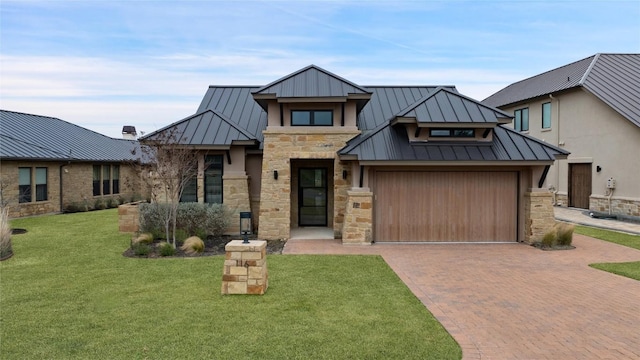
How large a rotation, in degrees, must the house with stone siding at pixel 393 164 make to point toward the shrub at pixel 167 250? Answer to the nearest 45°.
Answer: approximately 90° to its right

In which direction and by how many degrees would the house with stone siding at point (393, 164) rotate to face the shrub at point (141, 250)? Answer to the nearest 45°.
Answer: approximately 90° to its right

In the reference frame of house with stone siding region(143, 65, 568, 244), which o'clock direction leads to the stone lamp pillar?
The stone lamp pillar is roughly at 1 o'clock from the house with stone siding.

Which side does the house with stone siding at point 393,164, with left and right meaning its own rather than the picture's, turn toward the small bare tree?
right

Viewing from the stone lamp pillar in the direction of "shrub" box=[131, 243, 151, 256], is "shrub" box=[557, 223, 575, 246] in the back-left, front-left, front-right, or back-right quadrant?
back-right

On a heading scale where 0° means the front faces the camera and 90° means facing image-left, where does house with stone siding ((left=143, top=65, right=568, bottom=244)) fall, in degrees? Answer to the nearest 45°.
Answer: approximately 0°

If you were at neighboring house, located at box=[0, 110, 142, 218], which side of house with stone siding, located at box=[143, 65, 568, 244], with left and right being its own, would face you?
right

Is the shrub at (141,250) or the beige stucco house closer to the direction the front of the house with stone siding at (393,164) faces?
the shrub

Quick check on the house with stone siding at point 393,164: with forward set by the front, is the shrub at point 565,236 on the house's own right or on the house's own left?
on the house's own left

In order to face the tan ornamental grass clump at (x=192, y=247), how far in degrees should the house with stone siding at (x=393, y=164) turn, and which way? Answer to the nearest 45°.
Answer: approximately 90° to its right

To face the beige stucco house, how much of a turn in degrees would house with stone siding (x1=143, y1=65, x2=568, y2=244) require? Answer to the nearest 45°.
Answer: approximately 135° to its left

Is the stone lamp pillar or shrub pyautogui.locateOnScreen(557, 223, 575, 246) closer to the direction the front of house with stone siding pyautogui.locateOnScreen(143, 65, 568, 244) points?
the stone lamp pillar

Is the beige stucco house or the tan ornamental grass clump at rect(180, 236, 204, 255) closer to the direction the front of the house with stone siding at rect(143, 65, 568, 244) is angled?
the tan ornamental grass clump
